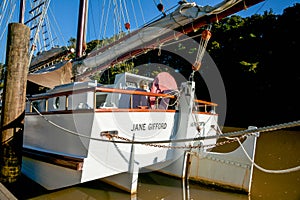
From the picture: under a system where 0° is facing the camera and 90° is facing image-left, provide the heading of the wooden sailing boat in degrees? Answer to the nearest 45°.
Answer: approximately 135°
